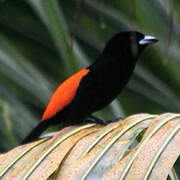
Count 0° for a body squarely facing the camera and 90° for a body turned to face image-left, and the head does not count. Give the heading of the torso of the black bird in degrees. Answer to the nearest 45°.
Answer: approximately 270°
